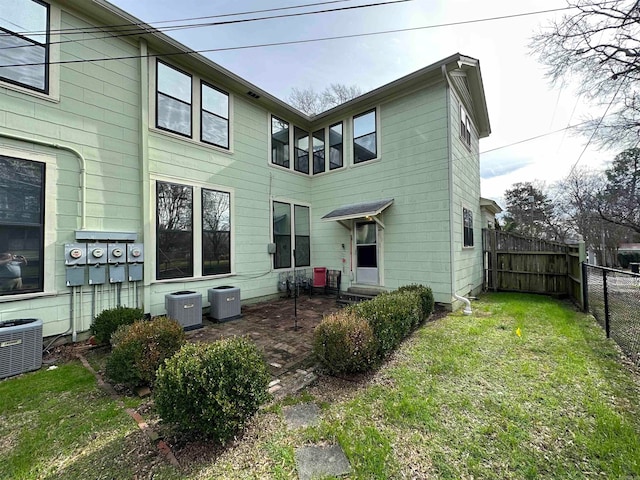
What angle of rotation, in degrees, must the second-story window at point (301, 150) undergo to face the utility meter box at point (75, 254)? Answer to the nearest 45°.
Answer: approximately 90° to its right

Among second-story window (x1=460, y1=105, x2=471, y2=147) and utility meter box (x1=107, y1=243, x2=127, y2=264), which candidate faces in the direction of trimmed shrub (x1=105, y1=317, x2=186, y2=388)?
the utility meter box

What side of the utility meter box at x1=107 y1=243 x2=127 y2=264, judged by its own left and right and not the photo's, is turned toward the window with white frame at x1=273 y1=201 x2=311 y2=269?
left

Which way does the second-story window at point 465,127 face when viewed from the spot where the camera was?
facing to the right of the viewer

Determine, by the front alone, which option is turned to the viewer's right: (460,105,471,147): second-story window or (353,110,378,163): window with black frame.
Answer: the second-story window

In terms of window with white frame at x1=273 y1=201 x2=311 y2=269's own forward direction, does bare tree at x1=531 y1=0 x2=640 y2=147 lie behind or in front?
in front

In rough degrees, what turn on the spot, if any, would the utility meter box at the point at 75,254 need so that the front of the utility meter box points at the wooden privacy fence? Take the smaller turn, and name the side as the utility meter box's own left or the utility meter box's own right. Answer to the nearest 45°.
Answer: approximately 90° to the utility meter box's own left

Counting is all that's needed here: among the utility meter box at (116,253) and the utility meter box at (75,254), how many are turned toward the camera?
2

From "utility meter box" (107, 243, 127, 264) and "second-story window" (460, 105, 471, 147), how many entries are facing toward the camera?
1

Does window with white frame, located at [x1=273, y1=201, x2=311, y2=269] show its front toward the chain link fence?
yes

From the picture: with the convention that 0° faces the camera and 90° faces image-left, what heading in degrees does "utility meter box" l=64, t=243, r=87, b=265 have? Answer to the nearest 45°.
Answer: approximately 0°

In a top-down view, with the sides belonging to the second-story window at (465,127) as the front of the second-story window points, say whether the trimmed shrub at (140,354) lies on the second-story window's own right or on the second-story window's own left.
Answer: on the second-story window's own right
